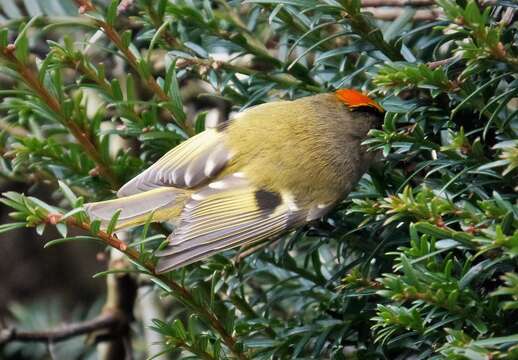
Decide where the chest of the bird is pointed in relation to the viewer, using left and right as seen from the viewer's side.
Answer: facing away from the viewer and to the right of the viewer
